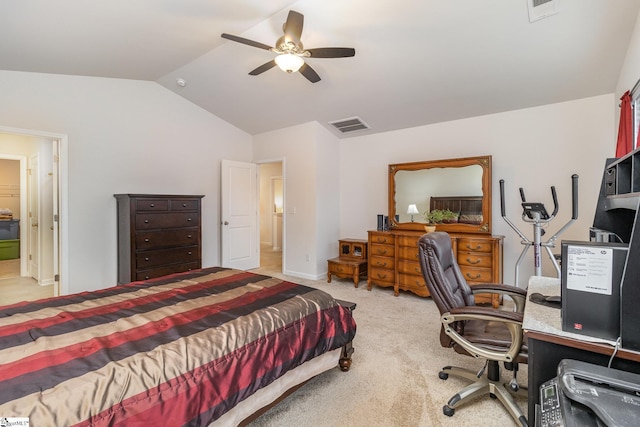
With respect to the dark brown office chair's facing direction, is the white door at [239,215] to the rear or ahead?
to the rear

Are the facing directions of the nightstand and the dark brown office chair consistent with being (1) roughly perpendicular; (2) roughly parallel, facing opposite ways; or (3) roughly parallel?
roughly perpendicular

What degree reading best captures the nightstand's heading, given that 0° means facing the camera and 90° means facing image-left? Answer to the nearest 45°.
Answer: approximately 45°

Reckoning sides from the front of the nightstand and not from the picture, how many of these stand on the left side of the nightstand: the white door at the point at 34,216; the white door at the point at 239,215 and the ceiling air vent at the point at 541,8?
1

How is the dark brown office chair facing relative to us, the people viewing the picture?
facing to the right of the viewer

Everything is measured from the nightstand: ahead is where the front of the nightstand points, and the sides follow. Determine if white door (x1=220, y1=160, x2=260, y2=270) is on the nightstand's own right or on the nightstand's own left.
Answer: on the nightstand's own right

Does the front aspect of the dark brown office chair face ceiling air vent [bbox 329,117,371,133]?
no

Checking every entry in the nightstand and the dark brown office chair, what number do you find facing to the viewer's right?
1

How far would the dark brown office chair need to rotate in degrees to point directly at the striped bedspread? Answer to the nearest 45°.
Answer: approximately 135° to its right

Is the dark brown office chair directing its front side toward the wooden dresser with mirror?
no

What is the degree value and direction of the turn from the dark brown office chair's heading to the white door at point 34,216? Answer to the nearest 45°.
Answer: approximately 180°

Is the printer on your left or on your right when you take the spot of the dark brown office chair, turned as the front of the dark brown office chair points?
on your right

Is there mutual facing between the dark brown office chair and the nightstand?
no

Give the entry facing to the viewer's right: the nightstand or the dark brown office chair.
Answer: the dark brown office chair

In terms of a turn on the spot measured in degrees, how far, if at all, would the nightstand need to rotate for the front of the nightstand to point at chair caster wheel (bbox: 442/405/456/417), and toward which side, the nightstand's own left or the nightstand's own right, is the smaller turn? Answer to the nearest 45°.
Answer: approximately 45° to the nightstand's own left

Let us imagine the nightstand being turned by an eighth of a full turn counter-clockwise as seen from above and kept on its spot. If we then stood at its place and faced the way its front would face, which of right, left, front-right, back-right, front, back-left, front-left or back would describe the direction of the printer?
front

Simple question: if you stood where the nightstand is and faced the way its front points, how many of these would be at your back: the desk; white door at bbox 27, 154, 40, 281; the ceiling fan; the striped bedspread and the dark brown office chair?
0

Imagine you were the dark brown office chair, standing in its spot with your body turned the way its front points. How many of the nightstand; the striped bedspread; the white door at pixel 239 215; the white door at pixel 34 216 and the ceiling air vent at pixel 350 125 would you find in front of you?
0
